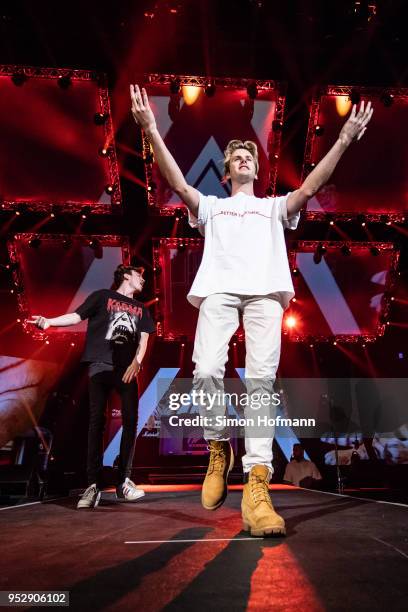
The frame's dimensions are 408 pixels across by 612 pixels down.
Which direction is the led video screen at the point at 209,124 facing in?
toward the camera

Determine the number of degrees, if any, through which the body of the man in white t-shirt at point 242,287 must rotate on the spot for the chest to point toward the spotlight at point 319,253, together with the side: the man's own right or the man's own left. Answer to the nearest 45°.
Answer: approximately 180°

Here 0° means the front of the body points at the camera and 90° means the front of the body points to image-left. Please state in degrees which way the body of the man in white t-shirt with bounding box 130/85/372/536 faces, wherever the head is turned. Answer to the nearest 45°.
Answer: approximately 0°

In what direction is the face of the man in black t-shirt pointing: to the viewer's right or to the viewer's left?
to the viewer's right

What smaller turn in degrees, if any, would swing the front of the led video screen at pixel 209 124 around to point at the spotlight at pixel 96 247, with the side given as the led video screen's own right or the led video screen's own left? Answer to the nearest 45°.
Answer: approximately 135° to the led video screen's own right
